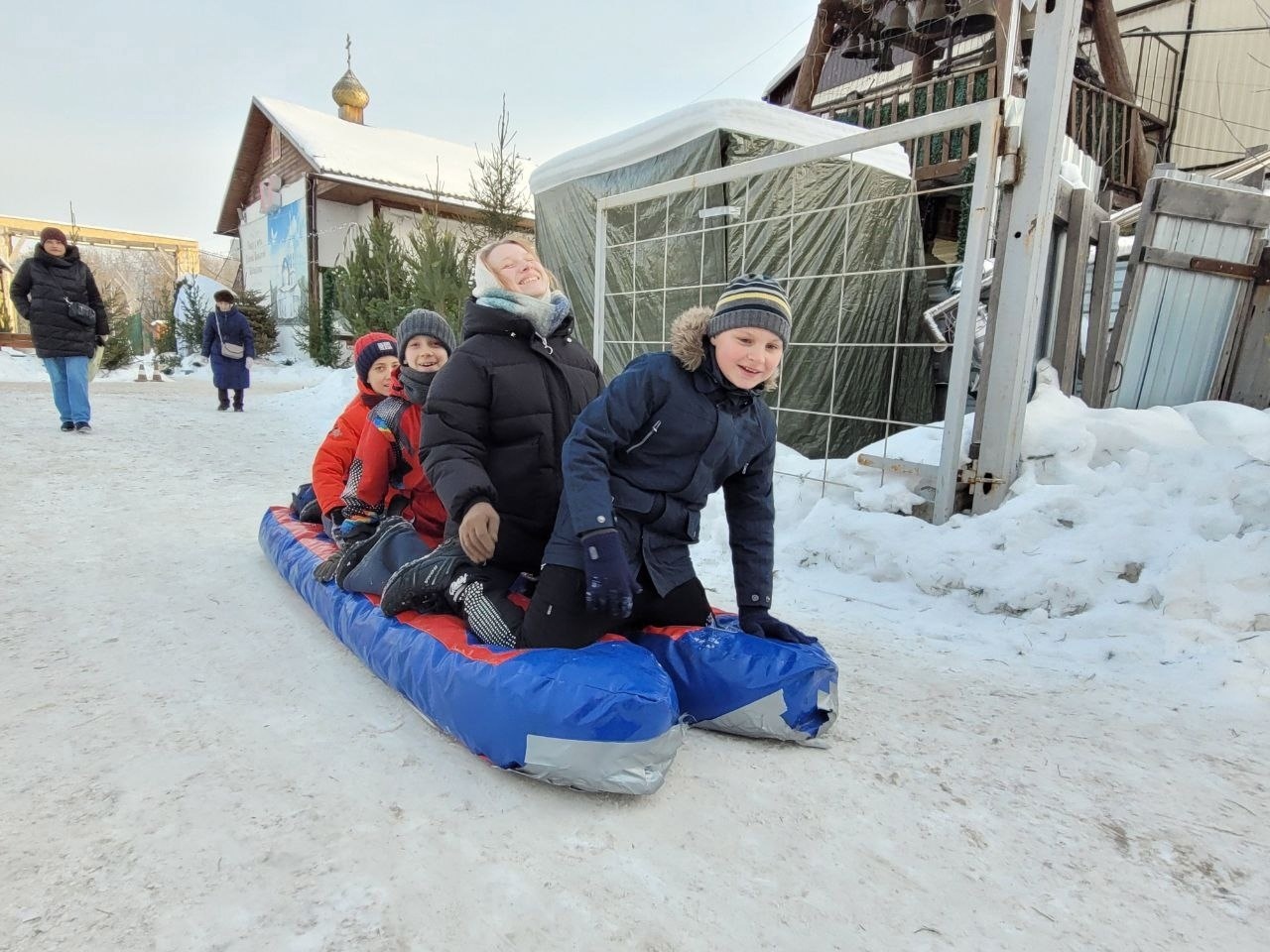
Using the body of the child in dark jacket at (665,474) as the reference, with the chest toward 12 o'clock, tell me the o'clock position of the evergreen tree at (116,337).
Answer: The evergreen tree is roughly at 6 o'clock from the child in dark jacket.

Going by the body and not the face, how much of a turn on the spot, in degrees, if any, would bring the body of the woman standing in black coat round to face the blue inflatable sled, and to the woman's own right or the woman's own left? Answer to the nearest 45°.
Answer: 0° — they already face it

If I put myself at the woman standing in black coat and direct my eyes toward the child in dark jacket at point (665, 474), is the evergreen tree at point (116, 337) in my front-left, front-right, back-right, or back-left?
back-left

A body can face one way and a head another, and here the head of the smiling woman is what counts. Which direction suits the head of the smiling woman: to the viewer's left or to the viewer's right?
to the viewer's right

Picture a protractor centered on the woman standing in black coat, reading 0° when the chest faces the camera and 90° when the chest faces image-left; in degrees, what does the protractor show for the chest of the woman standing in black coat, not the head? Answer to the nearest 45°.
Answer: approximately 0°

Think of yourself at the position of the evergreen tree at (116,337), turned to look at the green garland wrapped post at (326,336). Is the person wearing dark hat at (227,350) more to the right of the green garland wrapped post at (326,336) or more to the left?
right

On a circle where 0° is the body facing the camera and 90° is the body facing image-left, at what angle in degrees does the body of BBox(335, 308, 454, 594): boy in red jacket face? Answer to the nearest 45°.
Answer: approximately 315°

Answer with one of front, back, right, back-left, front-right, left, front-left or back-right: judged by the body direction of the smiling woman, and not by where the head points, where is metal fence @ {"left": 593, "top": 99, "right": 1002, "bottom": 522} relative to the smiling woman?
left

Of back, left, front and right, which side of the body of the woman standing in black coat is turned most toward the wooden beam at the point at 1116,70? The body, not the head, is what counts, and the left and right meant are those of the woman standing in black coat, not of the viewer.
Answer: left

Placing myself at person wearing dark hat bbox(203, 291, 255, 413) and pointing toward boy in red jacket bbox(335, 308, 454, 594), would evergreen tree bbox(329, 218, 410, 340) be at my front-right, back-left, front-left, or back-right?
back-left

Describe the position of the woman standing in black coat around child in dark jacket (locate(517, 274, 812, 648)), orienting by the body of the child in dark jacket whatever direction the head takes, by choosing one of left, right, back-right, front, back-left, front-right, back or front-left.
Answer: back

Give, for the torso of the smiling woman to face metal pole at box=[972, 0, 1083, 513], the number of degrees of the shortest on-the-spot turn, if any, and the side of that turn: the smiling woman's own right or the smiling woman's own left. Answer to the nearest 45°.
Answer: approximately 45° to the smiling woman's own left

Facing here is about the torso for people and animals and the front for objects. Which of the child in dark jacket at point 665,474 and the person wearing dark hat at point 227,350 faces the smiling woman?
the person wearing dark hat

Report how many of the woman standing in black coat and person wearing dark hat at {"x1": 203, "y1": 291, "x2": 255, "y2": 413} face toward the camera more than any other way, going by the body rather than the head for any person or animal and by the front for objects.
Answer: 2

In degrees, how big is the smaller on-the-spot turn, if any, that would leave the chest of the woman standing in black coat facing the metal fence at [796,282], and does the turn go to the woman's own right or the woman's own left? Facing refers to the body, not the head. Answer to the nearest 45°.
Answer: approximately 45° to the woman's own left

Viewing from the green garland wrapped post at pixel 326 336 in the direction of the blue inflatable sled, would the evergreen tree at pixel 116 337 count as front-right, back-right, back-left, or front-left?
back-right
